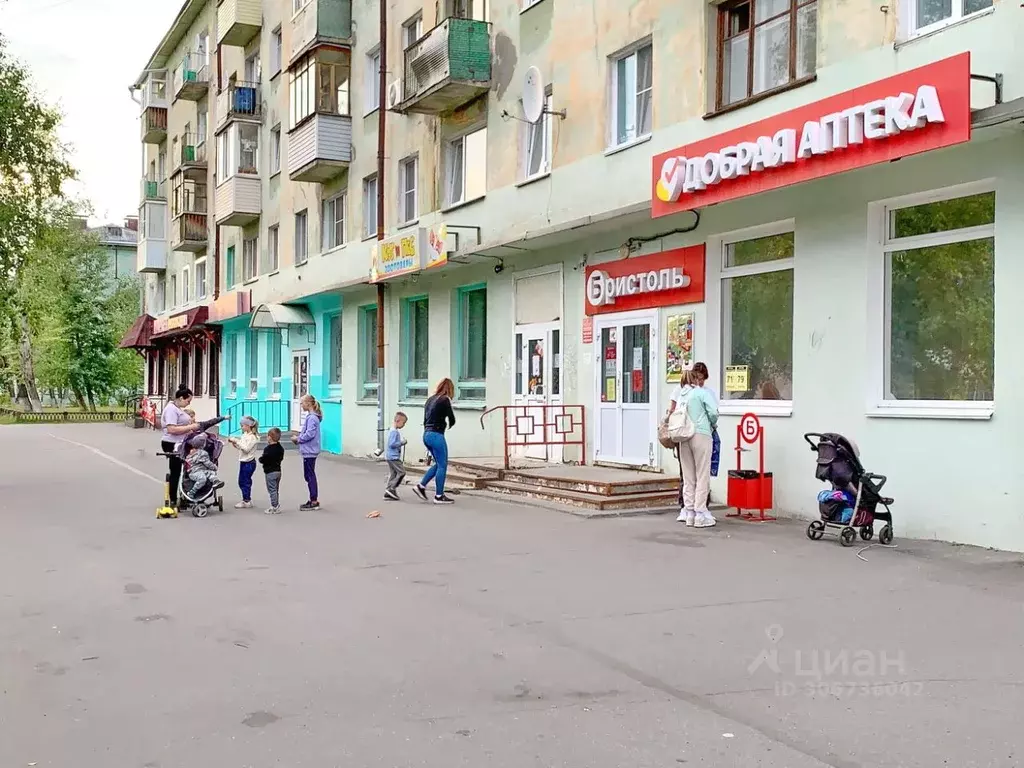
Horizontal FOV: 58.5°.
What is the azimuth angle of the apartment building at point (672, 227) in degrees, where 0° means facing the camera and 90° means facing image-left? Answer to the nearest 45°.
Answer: approximately 45°

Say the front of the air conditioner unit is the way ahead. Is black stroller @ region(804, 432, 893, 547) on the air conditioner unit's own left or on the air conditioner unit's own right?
on the air conditioner unit's own left

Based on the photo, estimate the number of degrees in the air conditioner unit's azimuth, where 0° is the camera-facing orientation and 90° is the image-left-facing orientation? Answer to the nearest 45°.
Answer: approximately 45°
